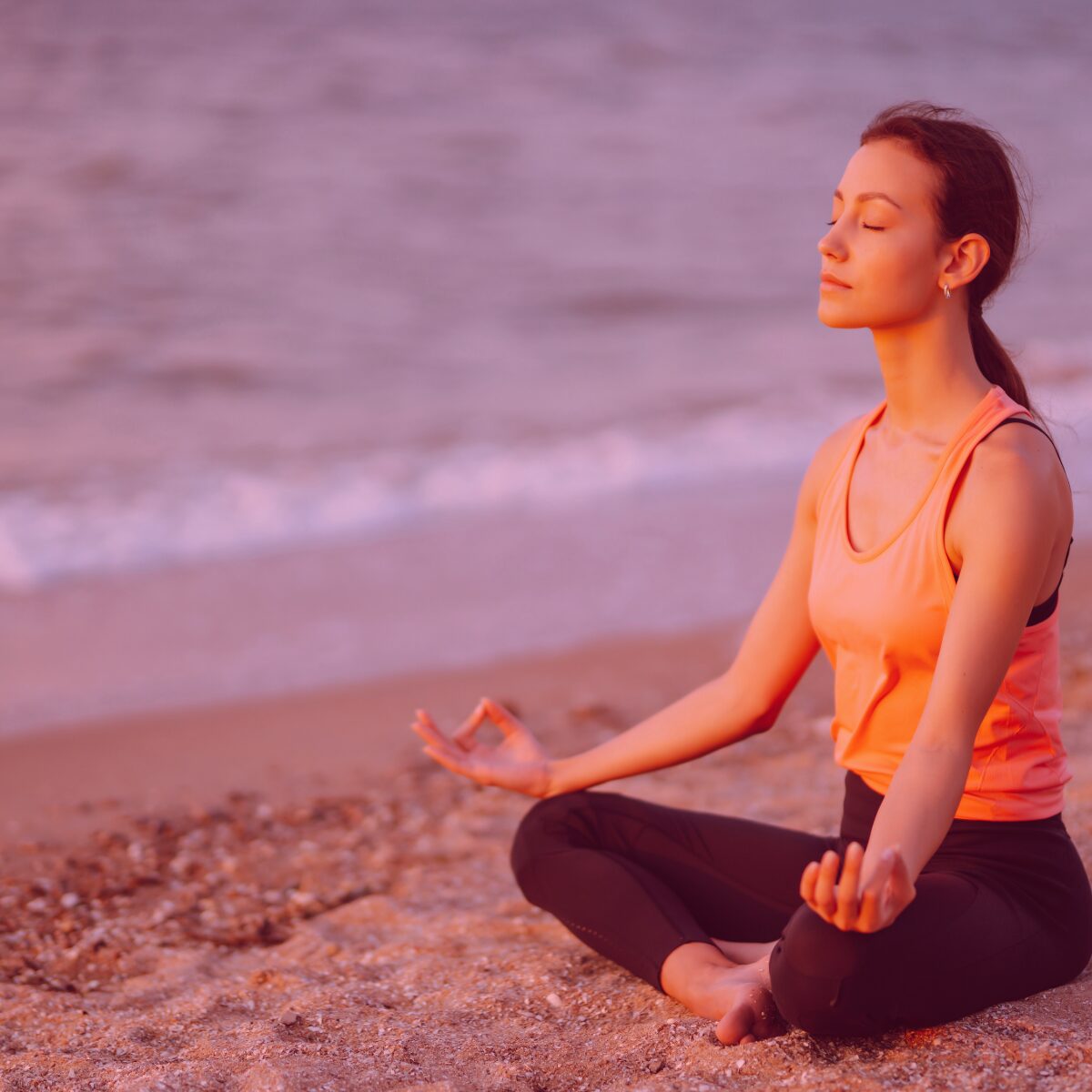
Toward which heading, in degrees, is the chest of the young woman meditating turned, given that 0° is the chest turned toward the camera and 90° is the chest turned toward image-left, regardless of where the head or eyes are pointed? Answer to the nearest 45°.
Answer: approximately 45°

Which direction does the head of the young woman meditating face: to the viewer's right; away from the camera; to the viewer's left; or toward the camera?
to the viewer's left
